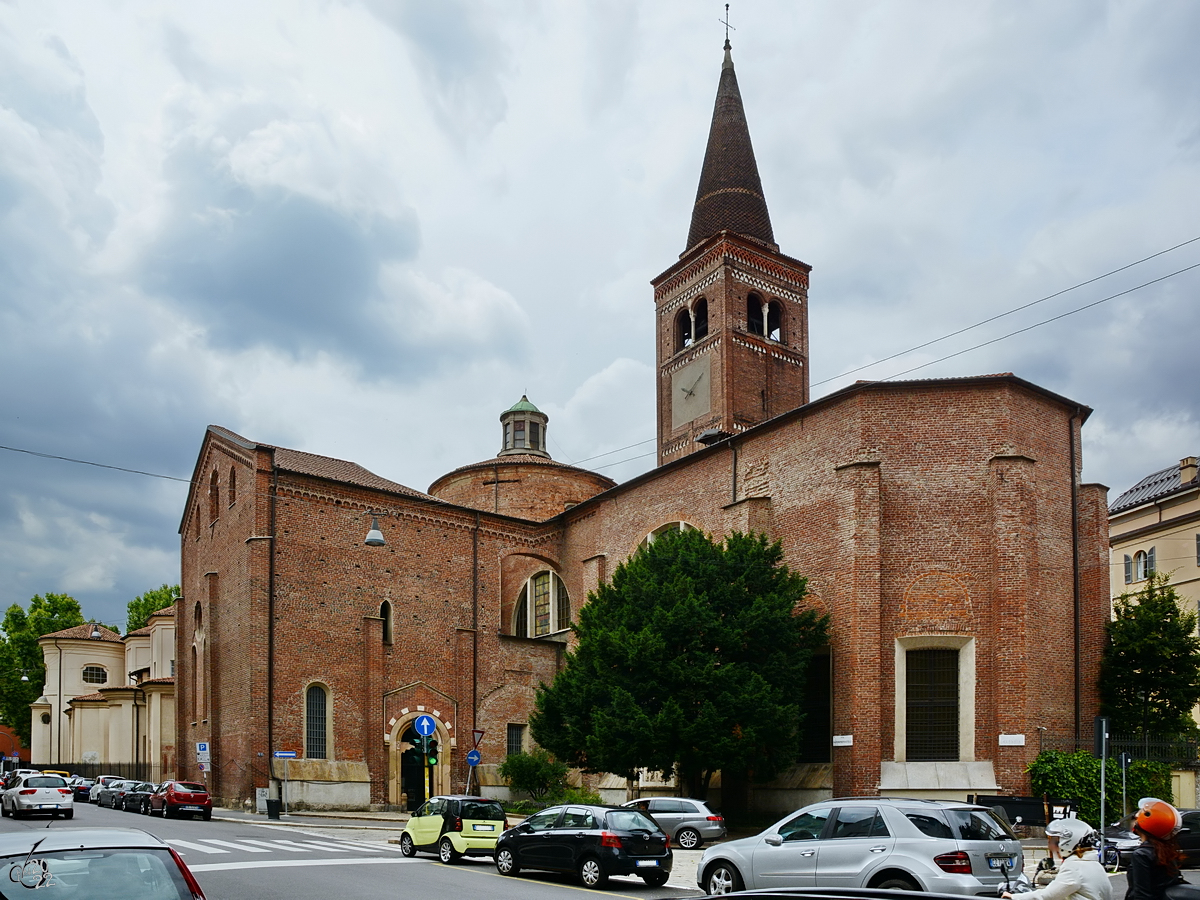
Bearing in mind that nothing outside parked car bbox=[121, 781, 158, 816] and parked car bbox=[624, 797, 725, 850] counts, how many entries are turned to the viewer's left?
1

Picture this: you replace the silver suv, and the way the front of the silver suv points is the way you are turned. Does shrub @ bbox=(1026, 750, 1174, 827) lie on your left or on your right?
on your right

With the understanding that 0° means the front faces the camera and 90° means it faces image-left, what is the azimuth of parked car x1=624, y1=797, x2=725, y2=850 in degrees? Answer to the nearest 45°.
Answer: approximately 90°
